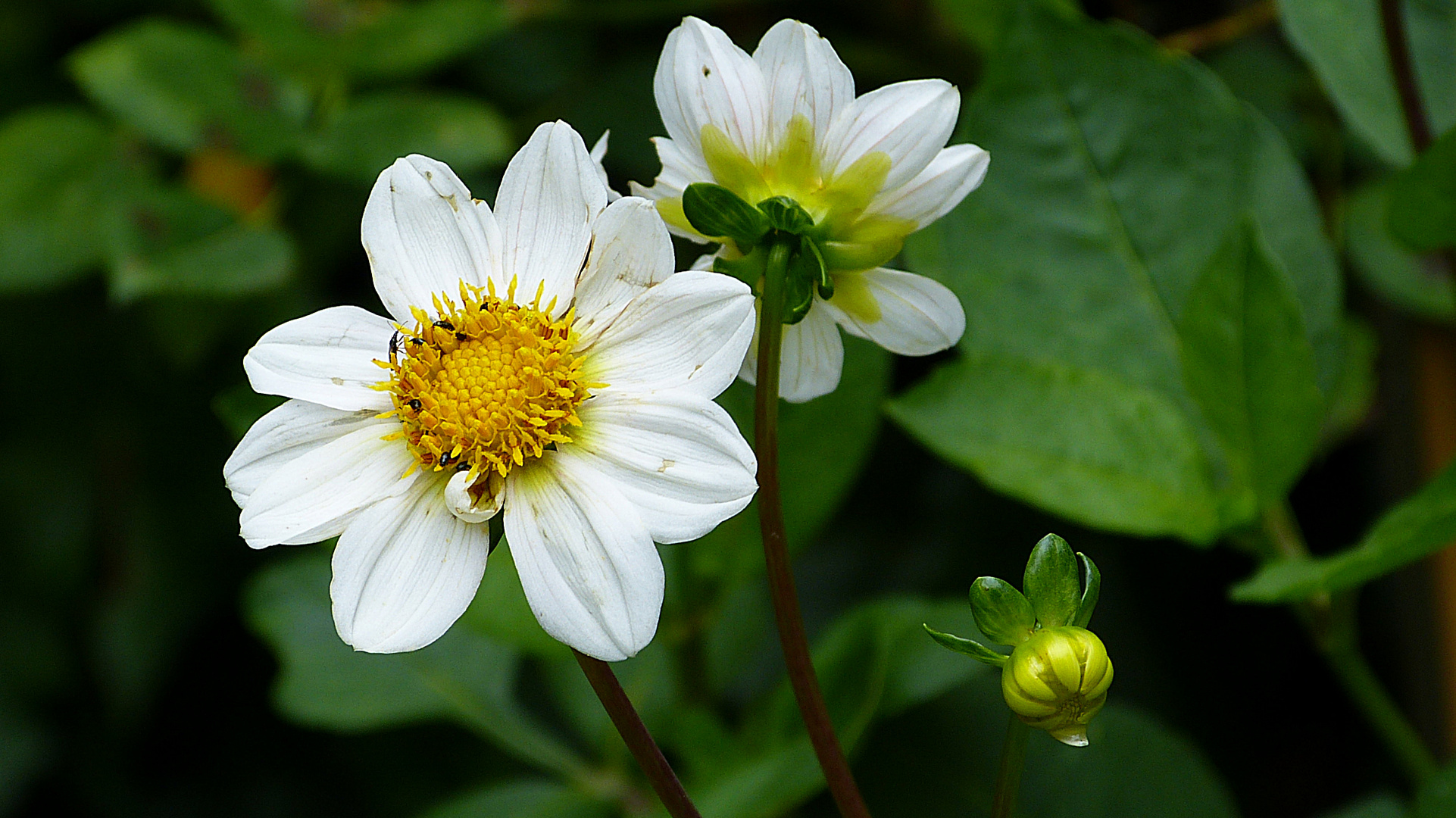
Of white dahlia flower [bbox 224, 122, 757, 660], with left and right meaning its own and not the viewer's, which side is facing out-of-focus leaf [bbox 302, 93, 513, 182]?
back

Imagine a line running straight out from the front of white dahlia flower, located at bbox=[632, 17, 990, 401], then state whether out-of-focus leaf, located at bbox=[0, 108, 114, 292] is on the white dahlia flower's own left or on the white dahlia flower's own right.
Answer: on the white dahlia flower's own left

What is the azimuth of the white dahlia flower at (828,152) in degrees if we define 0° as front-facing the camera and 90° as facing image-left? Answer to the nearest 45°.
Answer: approximately 180°

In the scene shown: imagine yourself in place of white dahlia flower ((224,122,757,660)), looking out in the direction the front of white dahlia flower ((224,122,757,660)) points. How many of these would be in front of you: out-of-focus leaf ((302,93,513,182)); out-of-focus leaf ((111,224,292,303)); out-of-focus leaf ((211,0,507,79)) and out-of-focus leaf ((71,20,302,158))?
0

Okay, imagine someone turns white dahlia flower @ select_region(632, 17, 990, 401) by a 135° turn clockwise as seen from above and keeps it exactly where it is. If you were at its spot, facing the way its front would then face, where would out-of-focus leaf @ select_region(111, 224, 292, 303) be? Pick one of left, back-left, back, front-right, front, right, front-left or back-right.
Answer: back

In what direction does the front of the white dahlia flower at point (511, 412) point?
toward the camera

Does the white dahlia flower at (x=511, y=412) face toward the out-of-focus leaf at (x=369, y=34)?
no

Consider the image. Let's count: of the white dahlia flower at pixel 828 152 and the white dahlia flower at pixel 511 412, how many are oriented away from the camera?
1

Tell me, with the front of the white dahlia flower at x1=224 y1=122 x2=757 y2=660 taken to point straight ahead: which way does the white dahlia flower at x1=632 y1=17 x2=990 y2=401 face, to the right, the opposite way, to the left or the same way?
the opposite way

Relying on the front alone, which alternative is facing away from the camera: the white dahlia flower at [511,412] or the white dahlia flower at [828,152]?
the white dahlia flower at [828,152]

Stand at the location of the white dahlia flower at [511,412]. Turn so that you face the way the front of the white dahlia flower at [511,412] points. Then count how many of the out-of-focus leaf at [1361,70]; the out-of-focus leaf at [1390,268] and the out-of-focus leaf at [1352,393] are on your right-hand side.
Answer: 0
